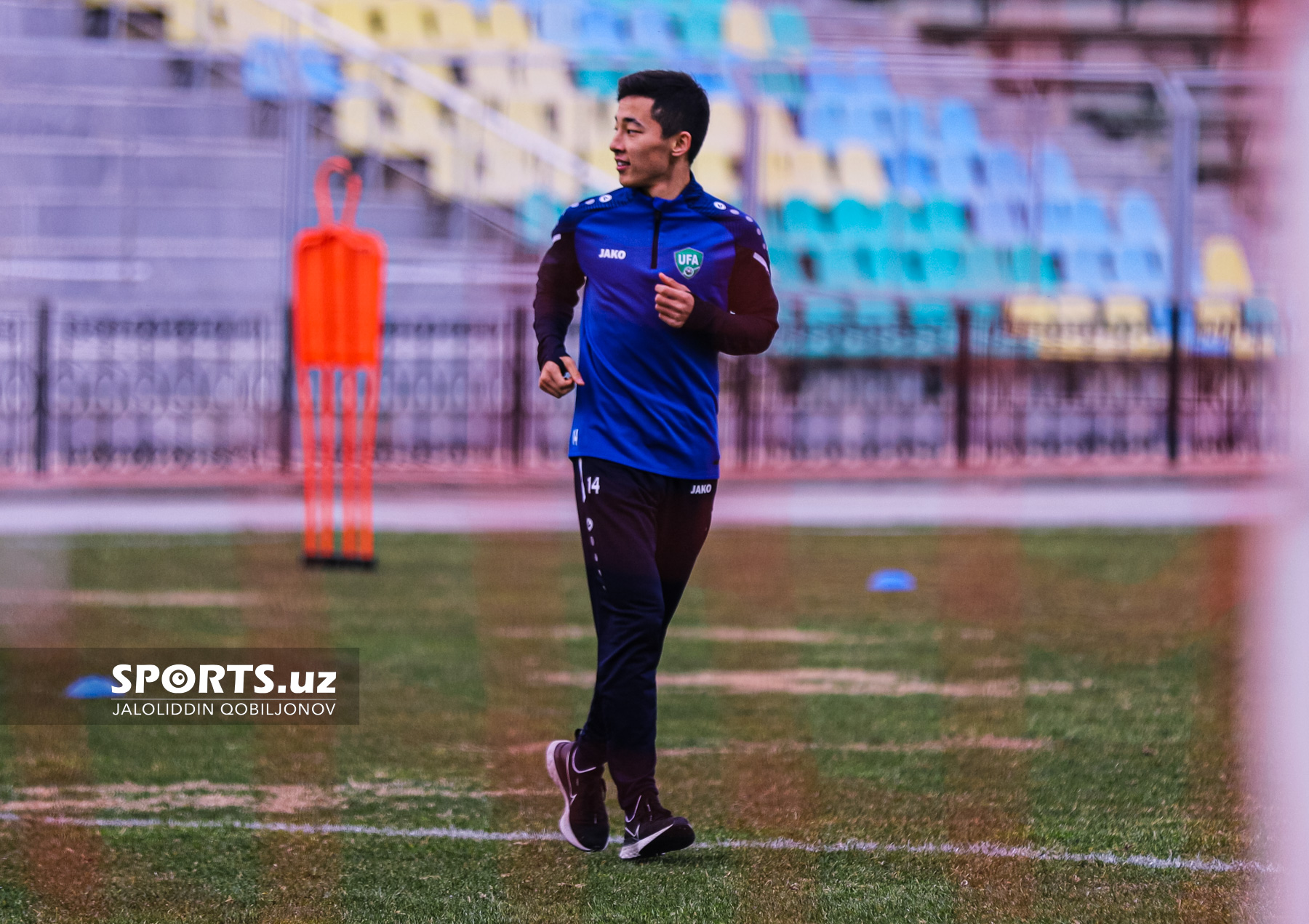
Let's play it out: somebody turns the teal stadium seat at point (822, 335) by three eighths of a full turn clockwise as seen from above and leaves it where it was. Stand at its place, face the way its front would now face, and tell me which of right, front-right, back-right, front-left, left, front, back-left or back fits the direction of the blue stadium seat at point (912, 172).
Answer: front-right

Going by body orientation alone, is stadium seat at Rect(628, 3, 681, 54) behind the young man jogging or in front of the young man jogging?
behind

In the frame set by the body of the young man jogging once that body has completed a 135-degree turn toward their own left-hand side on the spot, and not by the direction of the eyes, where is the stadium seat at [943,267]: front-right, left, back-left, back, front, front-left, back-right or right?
front-left

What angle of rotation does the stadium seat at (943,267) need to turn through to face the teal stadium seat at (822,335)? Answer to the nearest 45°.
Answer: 0° — it already faces it

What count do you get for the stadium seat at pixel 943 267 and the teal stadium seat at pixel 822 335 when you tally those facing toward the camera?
2

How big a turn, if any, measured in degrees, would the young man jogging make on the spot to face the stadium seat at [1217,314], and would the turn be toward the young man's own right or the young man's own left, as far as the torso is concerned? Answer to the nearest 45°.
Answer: approximately 180°

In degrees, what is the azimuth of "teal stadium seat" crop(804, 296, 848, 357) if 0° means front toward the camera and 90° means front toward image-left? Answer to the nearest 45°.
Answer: approximately 0°

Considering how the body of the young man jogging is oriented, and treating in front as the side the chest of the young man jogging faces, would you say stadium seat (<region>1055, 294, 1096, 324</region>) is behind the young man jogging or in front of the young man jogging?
behind
